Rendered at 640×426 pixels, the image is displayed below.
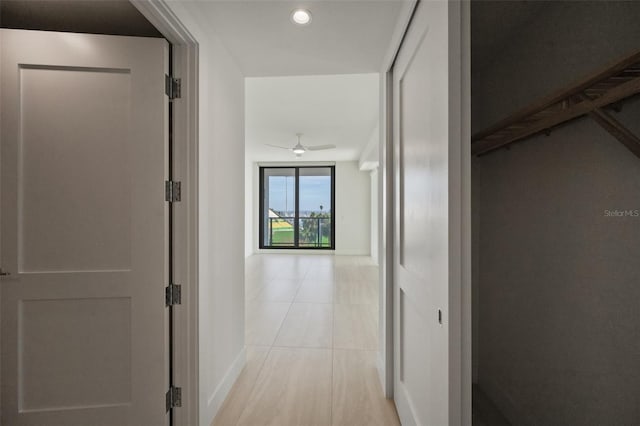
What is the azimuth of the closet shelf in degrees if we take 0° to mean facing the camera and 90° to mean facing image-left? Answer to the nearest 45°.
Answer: approximately 45°

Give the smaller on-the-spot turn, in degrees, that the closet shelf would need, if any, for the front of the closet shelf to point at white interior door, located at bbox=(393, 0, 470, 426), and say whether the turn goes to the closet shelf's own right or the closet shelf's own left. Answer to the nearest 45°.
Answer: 0° — it already faces it

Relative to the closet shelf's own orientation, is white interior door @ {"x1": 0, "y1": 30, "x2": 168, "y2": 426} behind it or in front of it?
in front

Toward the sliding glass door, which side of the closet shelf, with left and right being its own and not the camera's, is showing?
right

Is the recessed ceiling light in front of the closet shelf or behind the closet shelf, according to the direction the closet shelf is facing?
in front
